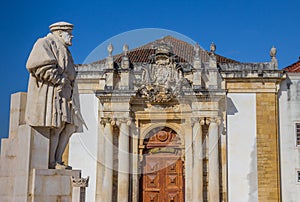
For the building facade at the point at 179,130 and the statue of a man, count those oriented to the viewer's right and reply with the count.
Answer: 1

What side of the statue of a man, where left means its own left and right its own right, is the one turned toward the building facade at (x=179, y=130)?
left

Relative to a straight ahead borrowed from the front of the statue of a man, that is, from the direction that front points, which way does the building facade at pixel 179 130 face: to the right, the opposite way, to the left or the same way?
to the right

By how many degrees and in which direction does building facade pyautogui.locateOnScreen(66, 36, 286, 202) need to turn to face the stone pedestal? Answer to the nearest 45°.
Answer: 0° — it already faces it

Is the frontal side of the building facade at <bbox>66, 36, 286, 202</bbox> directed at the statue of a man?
yes

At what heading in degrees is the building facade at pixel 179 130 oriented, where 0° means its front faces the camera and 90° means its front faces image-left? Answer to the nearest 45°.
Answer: approximately 0°

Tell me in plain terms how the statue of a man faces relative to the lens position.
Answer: facing to the right of the viewer
